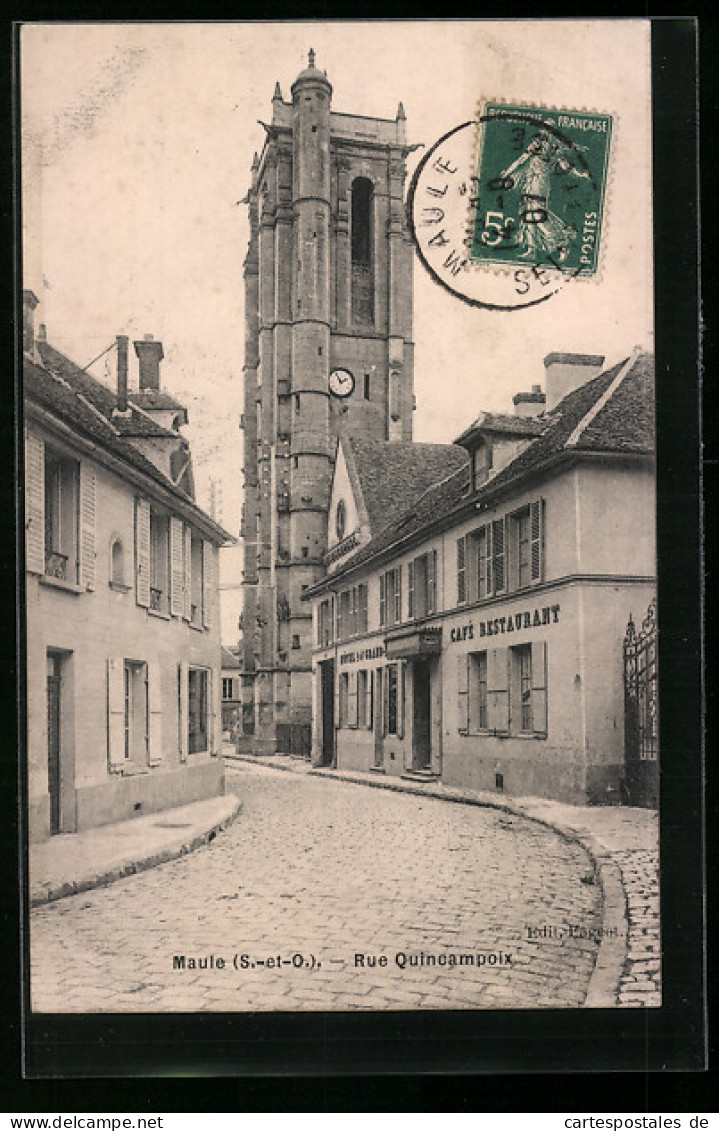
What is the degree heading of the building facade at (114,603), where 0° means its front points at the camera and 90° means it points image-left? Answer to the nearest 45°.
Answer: approximately 315°
